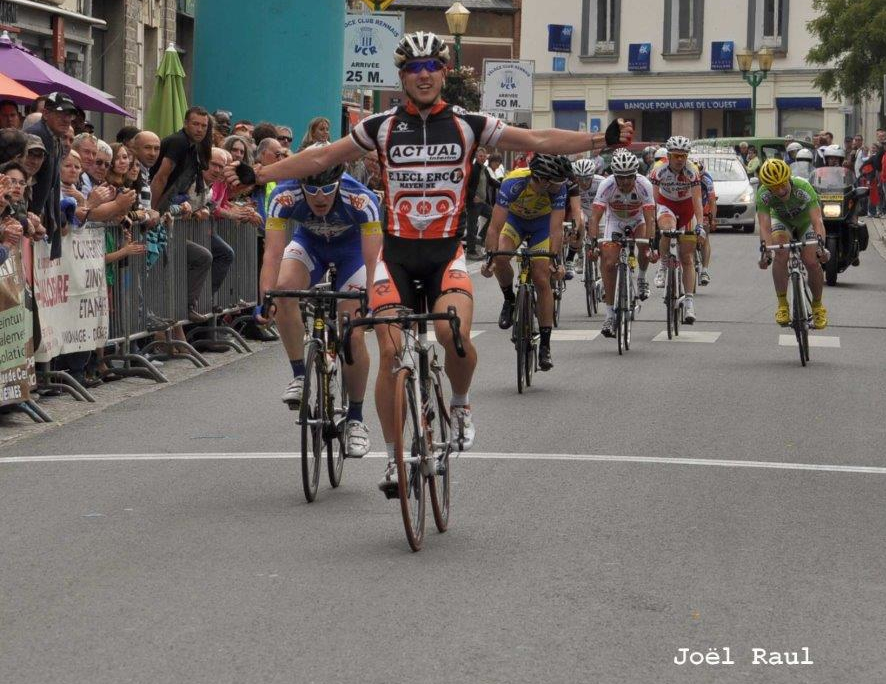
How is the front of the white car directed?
toward the camera

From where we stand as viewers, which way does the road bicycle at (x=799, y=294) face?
facing the viewer

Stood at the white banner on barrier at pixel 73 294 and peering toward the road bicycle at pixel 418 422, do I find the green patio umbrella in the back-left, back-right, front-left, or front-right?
back-left

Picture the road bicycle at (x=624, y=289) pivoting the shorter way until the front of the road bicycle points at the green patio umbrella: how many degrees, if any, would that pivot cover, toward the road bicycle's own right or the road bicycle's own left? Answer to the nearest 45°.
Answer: approximately 135° to the road bicycle's own right

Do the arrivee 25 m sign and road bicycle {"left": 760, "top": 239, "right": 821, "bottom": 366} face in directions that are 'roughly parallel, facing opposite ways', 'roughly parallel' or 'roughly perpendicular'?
roughly parallel

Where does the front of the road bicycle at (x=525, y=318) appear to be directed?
toward the camera

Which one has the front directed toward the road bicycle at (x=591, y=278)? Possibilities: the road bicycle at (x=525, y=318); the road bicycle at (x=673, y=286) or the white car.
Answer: the white car

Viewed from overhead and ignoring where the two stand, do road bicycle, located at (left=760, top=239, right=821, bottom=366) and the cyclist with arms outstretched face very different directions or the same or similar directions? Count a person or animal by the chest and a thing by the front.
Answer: same or similar directions

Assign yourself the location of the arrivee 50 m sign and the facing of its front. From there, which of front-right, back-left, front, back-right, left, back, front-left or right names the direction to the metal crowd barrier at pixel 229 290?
front

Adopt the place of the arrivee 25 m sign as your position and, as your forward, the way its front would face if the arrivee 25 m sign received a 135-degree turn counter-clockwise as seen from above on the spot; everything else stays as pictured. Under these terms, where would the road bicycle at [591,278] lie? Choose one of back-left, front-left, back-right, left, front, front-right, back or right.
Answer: right

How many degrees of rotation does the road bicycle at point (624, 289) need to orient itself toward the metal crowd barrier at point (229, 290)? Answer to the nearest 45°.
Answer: approximately 90° to its right

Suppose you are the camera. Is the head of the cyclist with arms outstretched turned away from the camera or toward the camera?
toward the camera

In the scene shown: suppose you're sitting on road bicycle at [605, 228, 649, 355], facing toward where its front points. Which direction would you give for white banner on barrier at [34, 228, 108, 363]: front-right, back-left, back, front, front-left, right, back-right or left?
front-right

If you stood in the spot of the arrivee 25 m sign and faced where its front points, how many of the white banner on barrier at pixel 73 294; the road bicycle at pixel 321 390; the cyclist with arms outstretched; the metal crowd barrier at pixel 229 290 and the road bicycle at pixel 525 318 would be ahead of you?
5

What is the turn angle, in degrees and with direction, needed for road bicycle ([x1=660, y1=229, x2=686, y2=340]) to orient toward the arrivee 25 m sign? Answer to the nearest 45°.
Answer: approximately 135° to its right

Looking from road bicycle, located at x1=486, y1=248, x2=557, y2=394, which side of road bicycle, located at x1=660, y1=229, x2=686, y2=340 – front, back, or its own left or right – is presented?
front

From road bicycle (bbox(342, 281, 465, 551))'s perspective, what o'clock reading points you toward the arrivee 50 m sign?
The arrivee 50 m sign is roughly at 6 o'clock from the road bicycle.

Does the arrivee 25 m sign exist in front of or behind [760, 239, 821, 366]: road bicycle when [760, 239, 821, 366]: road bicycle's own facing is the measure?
behind

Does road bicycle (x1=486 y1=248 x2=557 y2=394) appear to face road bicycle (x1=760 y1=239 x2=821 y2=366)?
no

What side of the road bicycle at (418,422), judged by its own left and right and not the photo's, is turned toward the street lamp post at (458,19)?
back

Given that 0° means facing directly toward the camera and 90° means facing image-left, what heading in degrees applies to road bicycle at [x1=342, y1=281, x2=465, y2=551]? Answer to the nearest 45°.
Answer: approximately 0°

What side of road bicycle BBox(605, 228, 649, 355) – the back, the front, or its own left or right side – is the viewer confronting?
front

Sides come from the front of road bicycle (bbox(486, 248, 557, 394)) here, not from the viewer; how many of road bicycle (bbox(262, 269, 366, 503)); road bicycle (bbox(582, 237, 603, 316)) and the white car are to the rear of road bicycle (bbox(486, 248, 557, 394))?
2
